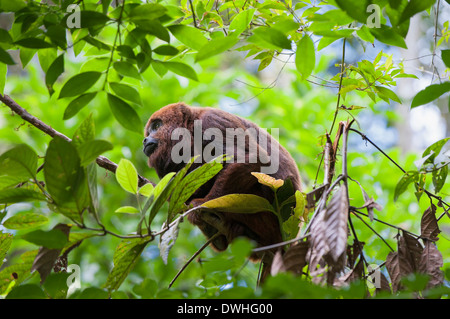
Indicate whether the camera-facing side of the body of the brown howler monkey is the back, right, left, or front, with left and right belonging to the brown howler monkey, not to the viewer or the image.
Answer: left
